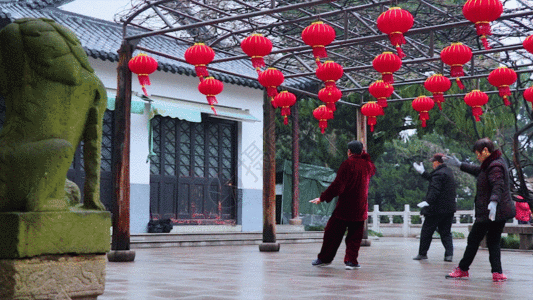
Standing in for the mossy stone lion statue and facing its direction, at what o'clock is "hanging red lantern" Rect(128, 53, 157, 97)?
The hanging red lantern is roughly at 11 o'clock from the mossy stone lion statue.

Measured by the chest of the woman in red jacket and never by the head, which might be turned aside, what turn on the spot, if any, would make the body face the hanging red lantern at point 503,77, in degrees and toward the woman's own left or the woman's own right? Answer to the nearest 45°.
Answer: approximately 90° to the woman's own right

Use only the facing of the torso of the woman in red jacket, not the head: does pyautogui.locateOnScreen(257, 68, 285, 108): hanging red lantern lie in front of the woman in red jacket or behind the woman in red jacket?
in front

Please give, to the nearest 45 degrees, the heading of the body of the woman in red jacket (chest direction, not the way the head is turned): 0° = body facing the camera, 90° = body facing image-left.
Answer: approximately 135°

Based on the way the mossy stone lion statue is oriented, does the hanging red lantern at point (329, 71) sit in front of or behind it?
in front

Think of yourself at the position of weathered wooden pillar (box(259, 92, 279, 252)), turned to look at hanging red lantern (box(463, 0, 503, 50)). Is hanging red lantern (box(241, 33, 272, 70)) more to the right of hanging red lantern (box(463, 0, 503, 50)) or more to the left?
right

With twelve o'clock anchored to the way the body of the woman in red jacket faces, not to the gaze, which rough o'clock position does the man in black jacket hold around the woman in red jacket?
The man in black jacket is roughly at 3 o'clock from the woman in red jacket.

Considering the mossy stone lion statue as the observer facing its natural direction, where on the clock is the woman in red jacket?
The woman in red jacket is roughly at 12 o'clock from the mossy stone lion statue.
